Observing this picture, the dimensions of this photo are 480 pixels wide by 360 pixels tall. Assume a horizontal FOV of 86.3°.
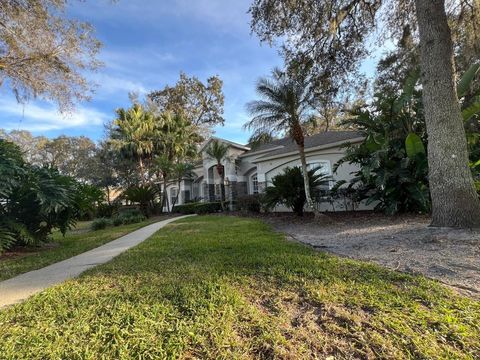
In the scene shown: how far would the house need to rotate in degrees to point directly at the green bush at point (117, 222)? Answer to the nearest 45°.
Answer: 0° — it already faces it

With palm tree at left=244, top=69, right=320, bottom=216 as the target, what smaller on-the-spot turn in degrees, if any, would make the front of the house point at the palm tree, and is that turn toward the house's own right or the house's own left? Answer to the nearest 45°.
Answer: approximately 45° to the house's own left

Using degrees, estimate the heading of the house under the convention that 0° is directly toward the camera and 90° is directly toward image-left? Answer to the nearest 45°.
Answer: approximately 45°
